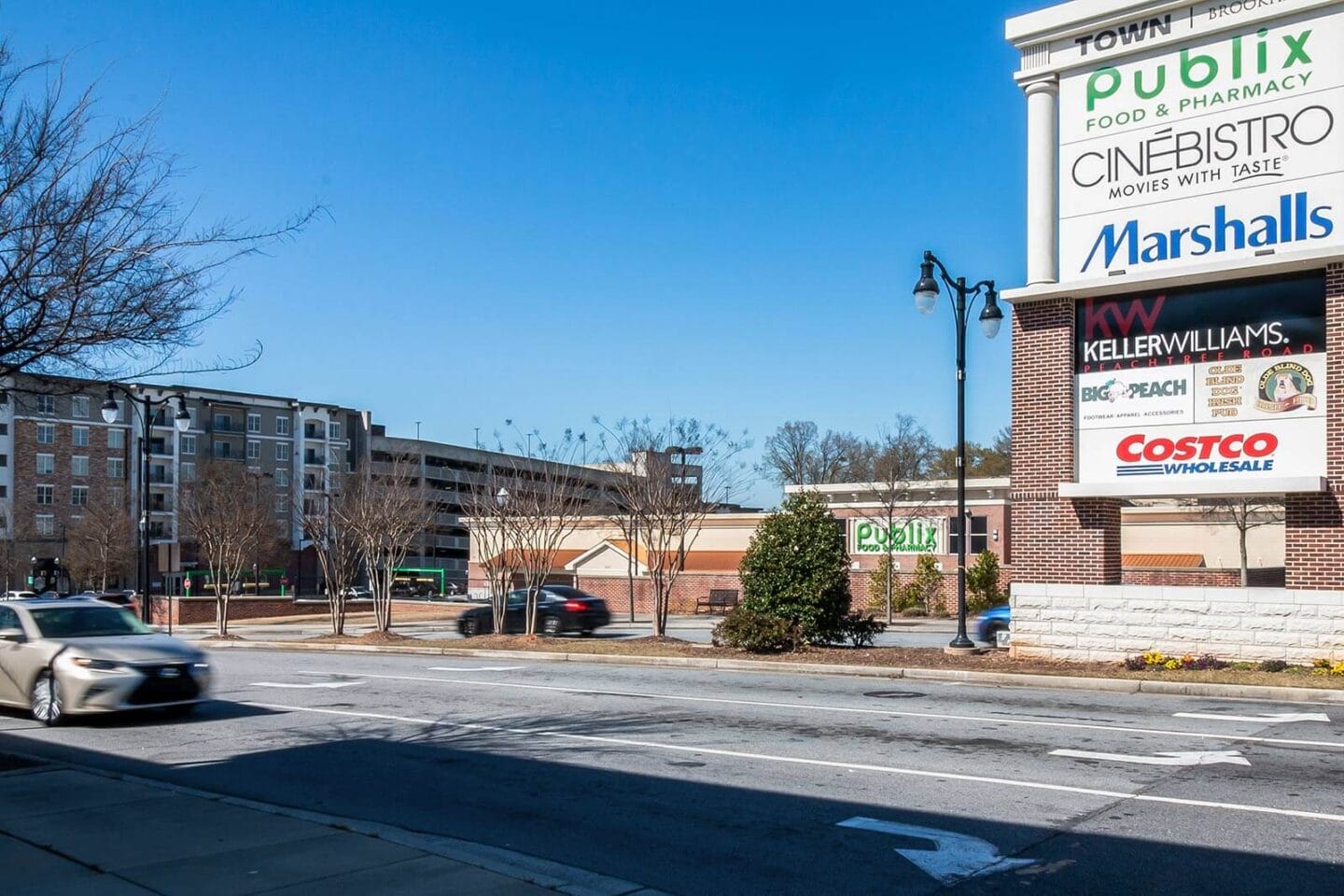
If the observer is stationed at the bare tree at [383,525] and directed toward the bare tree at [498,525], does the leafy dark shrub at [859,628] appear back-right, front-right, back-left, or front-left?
front-right

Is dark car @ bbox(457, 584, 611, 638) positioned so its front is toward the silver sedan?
no

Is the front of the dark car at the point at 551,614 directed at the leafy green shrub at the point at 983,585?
no

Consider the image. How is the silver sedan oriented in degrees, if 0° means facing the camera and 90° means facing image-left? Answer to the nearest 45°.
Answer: approximately 315°

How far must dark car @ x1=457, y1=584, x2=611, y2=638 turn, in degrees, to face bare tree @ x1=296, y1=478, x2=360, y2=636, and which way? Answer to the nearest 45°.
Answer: approximately 45° to its left

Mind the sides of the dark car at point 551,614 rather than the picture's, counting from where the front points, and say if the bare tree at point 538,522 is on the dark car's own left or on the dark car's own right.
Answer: on the dark car's own left

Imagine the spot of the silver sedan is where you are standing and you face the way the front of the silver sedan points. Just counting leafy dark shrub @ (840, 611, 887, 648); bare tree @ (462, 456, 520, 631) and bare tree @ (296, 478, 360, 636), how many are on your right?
0

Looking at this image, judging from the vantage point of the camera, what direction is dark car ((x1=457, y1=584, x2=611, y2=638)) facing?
facing away from the viewer and to the left of the viewer

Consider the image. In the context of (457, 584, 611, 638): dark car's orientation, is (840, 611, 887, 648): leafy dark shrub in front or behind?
behind

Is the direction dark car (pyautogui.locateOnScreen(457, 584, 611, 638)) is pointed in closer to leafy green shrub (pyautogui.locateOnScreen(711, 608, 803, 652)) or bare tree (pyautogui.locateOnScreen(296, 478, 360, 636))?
the bare tree

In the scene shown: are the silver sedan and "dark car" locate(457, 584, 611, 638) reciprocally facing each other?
no

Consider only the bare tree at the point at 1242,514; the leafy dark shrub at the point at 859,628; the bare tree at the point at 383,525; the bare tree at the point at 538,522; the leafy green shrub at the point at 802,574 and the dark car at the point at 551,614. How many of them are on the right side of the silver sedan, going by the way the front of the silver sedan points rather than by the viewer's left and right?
0

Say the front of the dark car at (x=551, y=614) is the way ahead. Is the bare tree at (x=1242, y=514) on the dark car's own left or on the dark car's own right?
on the dark car's own right

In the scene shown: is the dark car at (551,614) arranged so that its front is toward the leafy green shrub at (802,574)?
no

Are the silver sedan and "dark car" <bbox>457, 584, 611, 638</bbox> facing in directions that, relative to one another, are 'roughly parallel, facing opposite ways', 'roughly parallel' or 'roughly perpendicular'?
roughly parallel, facing opposite ways
